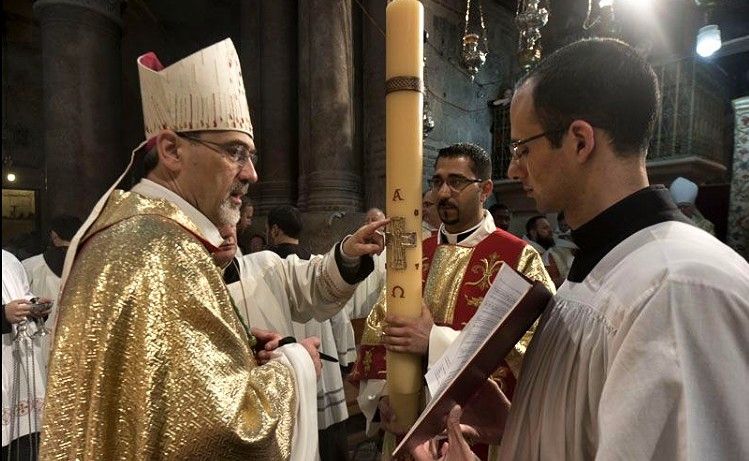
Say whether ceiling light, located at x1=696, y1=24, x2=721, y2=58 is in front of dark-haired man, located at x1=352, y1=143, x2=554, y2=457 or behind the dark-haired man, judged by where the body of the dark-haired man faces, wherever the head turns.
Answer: behind

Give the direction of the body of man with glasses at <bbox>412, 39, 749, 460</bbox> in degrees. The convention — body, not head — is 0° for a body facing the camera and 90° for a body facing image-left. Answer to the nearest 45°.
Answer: approximately 90°

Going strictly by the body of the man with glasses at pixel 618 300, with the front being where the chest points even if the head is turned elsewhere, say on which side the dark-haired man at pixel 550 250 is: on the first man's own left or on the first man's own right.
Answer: on the first man's own right

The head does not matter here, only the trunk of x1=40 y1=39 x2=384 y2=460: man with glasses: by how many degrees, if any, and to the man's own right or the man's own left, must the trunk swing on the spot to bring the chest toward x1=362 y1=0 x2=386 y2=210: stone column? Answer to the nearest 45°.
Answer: approximately 45° to the man's own left

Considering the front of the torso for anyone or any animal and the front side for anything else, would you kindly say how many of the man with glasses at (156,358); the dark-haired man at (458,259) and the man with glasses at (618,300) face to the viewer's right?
1

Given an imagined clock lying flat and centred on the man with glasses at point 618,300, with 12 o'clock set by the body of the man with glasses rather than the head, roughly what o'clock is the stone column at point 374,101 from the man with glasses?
The stone column is roughly at 2 o'clock from the man with glasses.

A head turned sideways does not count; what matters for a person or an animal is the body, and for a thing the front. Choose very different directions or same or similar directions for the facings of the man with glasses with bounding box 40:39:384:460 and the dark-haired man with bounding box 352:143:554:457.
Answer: very different directions

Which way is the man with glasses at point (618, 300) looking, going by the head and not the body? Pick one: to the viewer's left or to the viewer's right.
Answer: to the viewer's left

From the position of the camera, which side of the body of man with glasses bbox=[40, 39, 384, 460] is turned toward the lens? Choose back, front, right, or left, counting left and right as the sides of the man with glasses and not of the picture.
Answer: right

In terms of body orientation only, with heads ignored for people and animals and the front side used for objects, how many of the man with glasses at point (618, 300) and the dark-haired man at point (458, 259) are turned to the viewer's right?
0

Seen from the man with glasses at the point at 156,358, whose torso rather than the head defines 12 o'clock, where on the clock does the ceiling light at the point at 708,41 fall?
The ceiling light is roughly at 11 o'clock from the man with glasses.
